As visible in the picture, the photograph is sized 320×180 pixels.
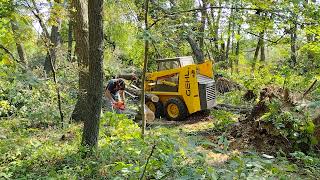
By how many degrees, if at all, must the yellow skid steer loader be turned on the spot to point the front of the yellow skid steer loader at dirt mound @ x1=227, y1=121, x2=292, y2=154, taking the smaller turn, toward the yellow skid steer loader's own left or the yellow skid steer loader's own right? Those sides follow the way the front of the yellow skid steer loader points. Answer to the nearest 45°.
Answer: approximately 180°

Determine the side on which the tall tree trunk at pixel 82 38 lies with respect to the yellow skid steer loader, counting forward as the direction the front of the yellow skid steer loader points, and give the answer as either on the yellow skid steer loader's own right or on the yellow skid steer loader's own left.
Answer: on the yellow skid steer loader's own left

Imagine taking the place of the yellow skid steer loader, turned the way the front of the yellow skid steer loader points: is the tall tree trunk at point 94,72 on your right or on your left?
on your left

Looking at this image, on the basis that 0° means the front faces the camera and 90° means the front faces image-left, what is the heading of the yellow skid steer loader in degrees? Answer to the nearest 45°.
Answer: approximately 135°
